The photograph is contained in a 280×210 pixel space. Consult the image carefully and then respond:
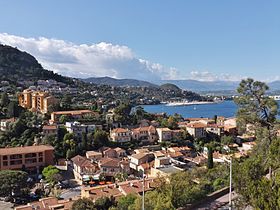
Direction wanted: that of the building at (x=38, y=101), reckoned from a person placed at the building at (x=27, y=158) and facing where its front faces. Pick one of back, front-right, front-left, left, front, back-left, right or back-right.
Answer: back

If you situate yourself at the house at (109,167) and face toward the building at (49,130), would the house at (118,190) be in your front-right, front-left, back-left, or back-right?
back-left

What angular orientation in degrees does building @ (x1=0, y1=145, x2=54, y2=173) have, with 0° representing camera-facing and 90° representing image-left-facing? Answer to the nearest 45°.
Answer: approximately 0°

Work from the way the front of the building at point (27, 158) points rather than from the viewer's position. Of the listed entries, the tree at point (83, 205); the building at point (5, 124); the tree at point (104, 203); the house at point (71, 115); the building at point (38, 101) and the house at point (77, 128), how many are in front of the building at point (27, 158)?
2

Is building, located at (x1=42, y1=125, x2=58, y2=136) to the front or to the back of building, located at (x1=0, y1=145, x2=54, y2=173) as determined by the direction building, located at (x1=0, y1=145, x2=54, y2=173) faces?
to the back

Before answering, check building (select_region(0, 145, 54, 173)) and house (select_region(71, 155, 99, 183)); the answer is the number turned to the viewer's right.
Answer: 0

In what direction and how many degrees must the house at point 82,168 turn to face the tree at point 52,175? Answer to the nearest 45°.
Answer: approximately 45° to its right

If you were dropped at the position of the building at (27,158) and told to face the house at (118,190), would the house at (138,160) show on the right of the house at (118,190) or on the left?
left
